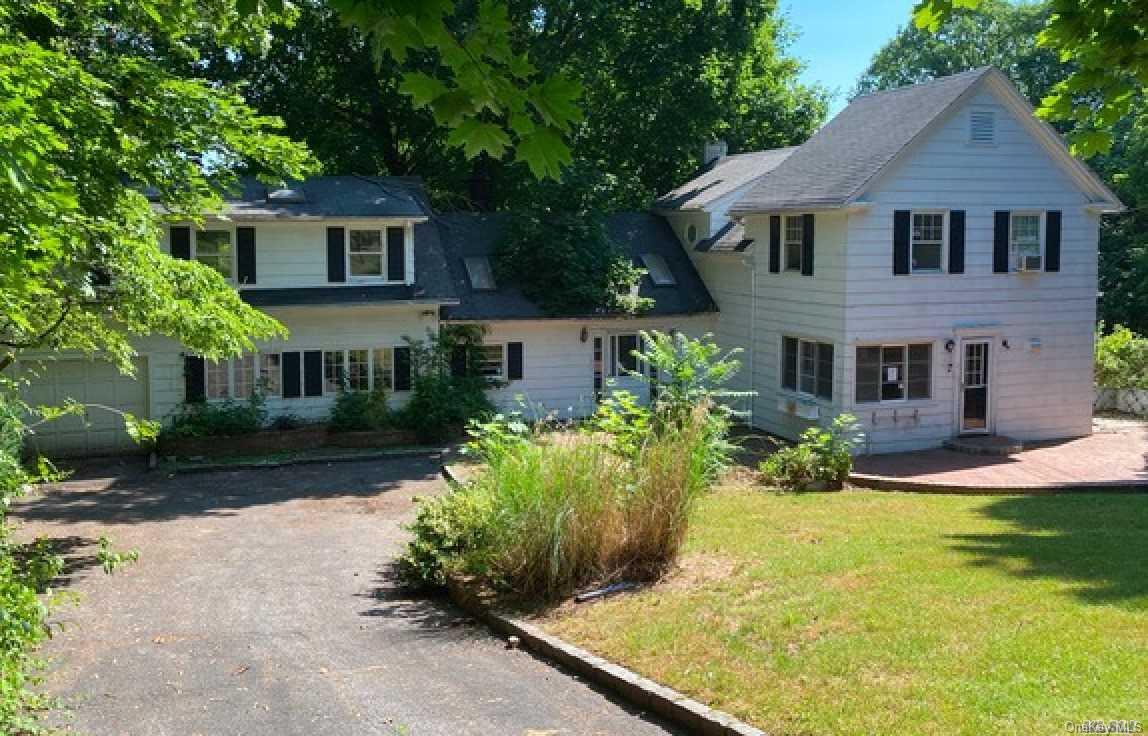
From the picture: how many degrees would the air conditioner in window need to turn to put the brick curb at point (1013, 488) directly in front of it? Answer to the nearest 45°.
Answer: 0° — it already faces it

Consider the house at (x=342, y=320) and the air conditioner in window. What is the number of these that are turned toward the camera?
2

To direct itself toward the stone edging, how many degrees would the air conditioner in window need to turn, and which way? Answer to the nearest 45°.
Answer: approximately 45° to its right

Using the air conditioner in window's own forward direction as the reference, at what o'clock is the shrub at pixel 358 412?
The shrub is roughly at 2 o'clock from the air conditioner in window.

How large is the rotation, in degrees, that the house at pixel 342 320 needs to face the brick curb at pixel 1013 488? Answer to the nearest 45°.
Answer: approximately 45° to its left

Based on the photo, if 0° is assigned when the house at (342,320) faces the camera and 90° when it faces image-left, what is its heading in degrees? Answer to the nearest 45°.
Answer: approximately 0°

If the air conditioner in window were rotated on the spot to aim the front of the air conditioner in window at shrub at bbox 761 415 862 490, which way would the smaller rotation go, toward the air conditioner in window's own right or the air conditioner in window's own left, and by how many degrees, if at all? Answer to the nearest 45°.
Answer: approximately 45° to the air conditioner in window's own right

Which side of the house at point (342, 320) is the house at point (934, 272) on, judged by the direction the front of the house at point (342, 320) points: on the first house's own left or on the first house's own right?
on the first house's own left
